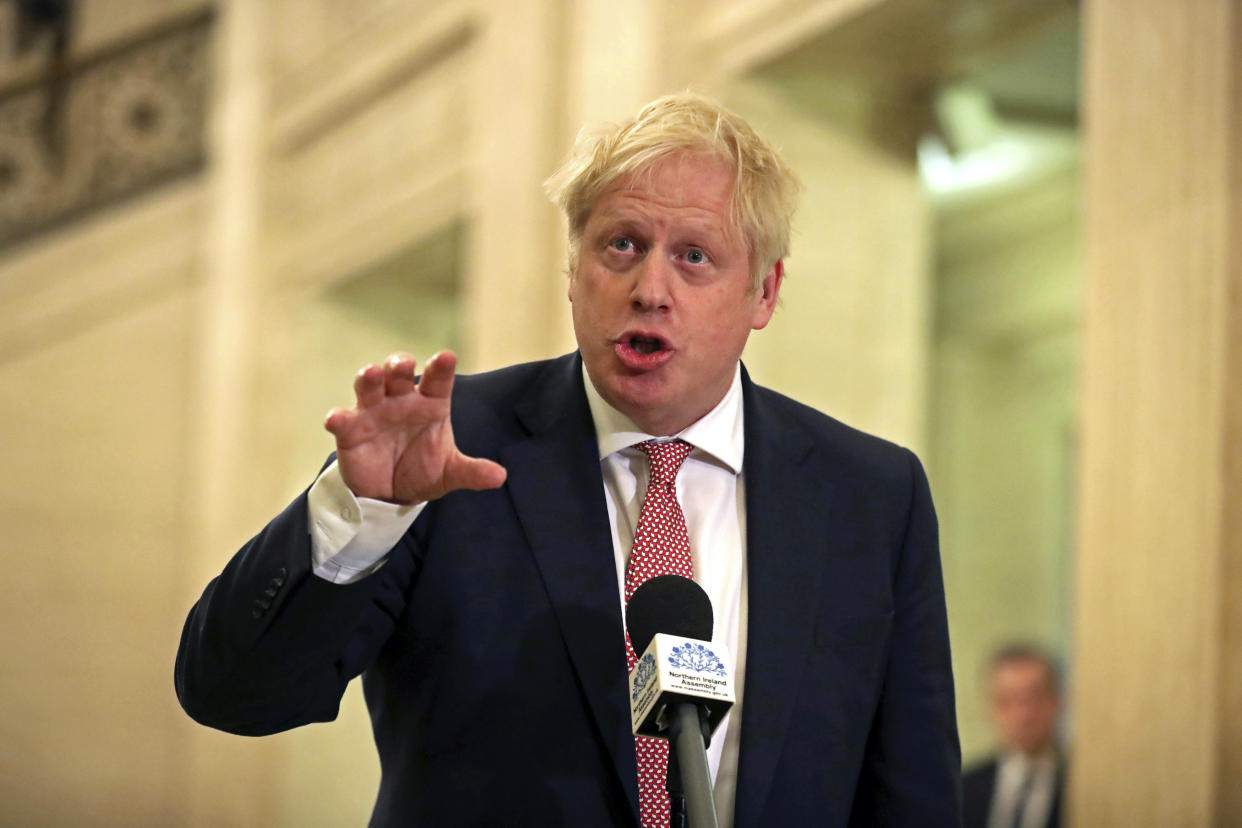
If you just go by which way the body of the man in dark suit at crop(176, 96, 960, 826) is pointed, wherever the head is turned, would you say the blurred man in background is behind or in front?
behind

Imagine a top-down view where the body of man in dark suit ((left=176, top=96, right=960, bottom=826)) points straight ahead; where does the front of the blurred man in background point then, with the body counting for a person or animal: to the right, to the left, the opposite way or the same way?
the same way

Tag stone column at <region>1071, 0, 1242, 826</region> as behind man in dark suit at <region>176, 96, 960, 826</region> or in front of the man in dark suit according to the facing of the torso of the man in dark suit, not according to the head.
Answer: behind

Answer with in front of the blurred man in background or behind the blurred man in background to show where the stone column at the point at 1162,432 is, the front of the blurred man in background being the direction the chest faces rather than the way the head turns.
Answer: in front

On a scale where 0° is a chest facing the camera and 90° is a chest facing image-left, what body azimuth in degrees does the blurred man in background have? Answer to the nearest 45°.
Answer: approximately 0°

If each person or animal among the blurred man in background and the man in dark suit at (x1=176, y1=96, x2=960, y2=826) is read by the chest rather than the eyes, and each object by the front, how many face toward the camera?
2

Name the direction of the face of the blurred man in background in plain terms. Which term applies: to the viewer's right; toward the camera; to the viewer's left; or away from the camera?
toward the camera

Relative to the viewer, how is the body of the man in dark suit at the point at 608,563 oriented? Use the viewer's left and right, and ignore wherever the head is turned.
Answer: facing the viewer

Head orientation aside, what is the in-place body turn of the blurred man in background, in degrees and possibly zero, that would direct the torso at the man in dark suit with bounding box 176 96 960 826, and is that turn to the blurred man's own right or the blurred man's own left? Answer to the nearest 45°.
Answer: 0° — they already face them
